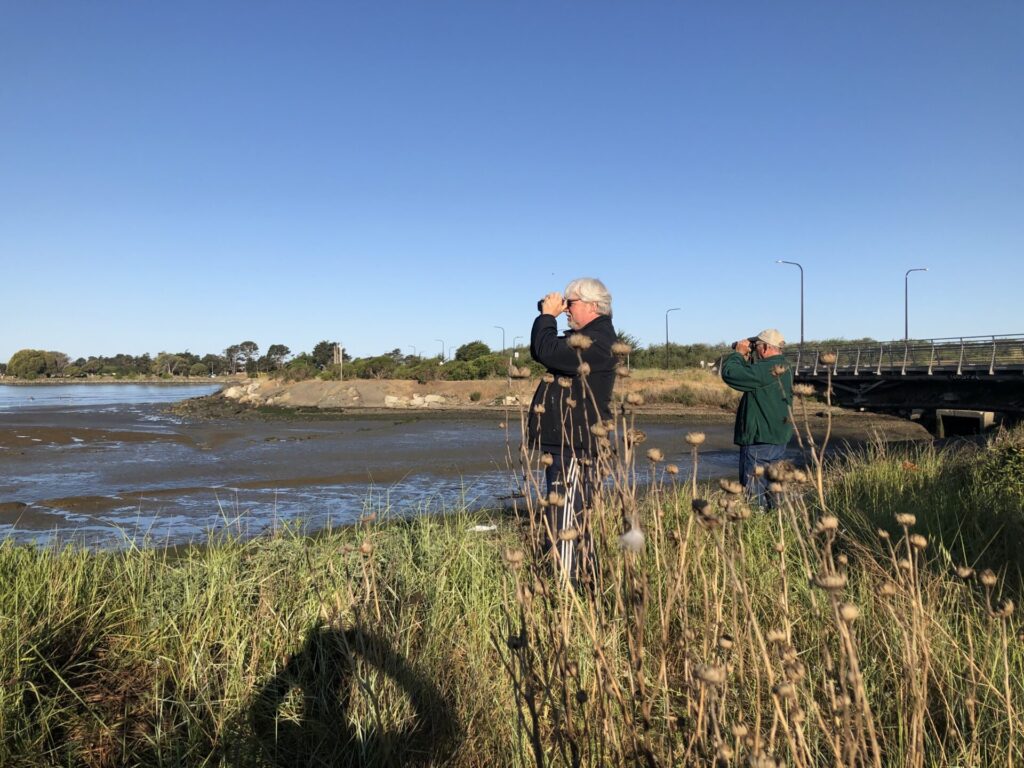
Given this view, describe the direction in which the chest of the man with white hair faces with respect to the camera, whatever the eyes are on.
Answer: to the viewer's left

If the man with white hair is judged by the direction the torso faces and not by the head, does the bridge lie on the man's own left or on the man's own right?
on the man's own right

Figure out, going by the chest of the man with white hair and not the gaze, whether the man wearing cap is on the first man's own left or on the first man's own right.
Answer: on the first man's own right

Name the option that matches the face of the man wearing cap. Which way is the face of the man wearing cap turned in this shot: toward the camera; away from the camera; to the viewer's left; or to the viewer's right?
to the viewer's left

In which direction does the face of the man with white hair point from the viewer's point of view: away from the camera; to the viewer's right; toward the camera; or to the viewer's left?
to the viewer's left
